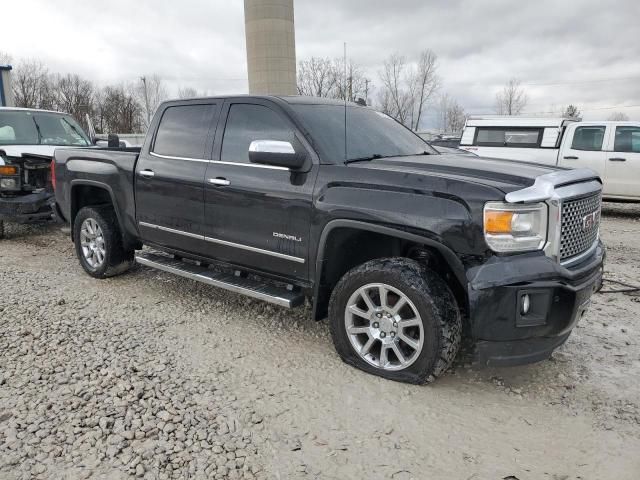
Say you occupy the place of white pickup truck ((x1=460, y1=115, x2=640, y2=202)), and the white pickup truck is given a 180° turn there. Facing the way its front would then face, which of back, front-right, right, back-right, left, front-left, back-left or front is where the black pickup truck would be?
left

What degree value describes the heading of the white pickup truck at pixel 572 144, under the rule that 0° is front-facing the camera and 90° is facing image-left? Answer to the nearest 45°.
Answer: approximately 270°

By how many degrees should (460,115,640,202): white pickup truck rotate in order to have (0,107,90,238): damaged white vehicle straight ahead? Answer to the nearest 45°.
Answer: approximately 135° to its right

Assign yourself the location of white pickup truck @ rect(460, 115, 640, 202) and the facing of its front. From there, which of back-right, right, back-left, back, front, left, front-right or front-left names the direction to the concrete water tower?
back-left

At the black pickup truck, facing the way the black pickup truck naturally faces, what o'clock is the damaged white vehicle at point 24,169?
The damaged white vehicle is roughly at 6 o'clock from the black pickup truck.
